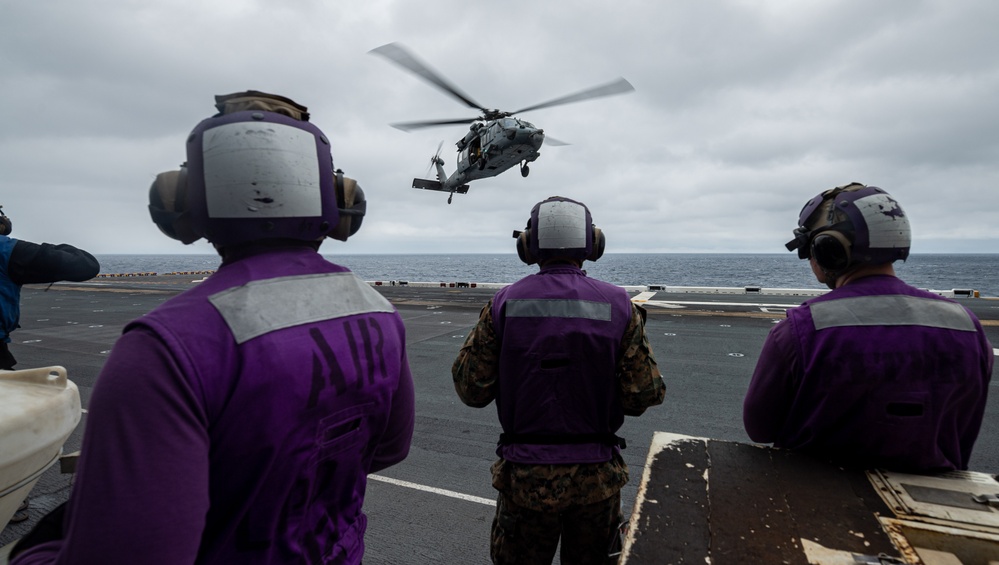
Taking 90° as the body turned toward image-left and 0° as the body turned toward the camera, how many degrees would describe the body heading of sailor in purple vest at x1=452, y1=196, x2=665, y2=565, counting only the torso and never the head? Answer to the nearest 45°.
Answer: approximately 180°

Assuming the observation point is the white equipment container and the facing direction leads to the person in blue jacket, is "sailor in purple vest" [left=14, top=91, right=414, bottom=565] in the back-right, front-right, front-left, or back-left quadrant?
back-right

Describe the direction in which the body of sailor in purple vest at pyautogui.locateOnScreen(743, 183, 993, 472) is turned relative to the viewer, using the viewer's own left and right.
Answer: facing away from the viewer and to the left of the viewer

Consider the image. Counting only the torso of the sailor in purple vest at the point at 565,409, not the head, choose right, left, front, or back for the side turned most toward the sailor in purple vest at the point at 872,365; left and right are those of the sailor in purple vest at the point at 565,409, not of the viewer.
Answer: right

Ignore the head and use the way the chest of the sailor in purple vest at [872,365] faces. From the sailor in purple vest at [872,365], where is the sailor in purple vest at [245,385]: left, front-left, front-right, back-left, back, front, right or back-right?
left

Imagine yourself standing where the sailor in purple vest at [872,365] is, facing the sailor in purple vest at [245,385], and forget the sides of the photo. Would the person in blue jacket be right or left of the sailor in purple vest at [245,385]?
right
